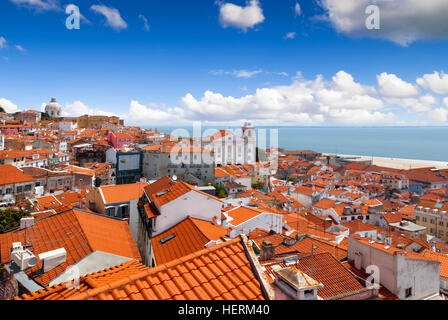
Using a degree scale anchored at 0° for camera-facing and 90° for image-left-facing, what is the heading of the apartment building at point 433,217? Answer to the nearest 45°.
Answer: approximately 45°

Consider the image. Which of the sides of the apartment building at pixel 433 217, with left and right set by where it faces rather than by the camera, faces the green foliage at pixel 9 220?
front

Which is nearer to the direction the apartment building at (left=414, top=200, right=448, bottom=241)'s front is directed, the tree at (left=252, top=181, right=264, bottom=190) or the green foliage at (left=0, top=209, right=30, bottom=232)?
the green foliage

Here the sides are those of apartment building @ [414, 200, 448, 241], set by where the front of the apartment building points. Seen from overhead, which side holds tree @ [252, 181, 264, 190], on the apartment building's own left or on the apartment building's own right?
on the apartment building's own right

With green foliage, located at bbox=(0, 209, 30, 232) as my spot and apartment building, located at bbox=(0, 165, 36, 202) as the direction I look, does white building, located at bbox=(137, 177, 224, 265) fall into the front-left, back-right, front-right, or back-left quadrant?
back-right

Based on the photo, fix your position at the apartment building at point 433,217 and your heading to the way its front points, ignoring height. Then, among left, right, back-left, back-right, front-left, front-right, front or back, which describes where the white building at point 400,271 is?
front-left

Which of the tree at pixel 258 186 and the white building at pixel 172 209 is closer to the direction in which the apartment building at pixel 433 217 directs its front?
the white building

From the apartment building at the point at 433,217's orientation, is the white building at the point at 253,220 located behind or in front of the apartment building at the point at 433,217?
in front
